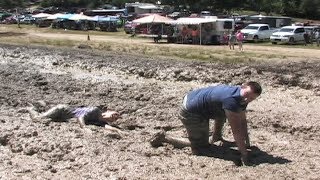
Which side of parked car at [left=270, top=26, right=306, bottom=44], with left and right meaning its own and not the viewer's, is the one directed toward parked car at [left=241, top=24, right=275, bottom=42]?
right

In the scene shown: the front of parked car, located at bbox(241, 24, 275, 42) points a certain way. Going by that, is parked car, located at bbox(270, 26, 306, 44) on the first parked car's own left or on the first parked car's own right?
on the first parked car's own left

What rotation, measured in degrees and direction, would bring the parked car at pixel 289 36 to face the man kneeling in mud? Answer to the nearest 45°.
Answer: approximately 45° to its left

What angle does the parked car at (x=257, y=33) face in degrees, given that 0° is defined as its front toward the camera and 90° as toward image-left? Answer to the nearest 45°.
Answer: approximately 45°

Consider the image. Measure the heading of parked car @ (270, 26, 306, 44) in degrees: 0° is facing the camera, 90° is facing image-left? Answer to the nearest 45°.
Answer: approximately 45°

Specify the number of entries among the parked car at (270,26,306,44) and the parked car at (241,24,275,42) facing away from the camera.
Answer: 0

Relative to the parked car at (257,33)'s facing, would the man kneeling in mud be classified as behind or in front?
in front

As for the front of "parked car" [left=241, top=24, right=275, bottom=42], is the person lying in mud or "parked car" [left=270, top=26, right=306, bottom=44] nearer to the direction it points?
the person lying in mud

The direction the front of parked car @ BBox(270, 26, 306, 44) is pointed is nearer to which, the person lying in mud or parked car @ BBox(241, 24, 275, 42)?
the person lying in mud
